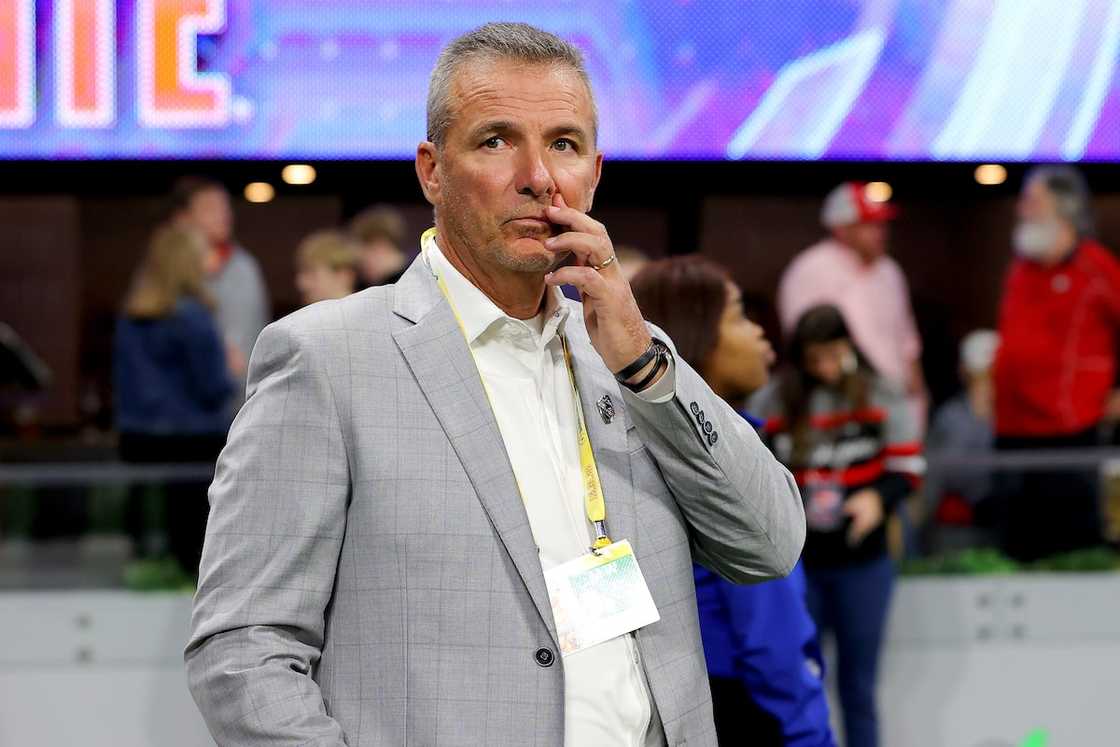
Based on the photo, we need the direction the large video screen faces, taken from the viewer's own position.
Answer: facing the viewer

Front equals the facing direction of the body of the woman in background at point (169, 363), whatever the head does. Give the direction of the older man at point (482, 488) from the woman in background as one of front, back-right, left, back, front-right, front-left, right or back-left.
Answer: back-right

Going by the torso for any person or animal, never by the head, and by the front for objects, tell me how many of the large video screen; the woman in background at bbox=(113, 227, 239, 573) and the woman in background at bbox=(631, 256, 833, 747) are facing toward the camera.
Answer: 1

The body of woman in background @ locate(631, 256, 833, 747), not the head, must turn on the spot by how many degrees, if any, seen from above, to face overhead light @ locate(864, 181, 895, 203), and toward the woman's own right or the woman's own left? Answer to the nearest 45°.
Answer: approximately 90° to the woman's own left

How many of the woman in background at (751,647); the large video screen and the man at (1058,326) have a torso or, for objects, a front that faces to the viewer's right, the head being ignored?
1

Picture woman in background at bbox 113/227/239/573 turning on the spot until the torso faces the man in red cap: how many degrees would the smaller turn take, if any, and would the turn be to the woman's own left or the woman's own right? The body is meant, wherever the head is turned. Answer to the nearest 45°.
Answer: approximately 45° to the woman's own right

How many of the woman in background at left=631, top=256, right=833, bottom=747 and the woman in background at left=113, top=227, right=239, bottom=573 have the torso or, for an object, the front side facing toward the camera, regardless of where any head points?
0

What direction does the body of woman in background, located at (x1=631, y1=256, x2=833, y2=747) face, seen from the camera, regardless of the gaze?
to the viewer's right

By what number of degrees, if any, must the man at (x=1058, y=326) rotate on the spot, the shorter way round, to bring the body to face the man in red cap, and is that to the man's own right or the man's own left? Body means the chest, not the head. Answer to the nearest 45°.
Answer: approximately 45° to the man's own right

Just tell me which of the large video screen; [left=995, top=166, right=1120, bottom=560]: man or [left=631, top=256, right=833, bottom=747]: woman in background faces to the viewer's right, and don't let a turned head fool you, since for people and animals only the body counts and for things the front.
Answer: the woman in background

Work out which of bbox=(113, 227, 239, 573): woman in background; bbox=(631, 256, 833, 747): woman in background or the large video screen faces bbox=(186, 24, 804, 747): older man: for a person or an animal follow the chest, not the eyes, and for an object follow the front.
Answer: the large video screen

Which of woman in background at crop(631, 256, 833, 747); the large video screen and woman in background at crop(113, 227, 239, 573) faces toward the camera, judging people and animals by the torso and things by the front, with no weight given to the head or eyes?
the large video screen

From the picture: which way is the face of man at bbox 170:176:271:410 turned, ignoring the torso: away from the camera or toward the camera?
toward the camera

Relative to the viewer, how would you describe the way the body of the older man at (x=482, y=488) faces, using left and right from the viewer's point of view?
facing the viewer and to the right of the viewer
